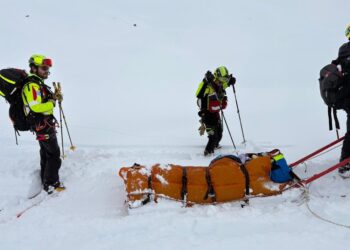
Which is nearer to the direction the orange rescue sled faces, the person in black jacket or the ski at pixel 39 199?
the person in black jacket

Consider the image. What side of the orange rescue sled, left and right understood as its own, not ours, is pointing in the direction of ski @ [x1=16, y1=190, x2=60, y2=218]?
back

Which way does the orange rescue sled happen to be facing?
to the viewer's right

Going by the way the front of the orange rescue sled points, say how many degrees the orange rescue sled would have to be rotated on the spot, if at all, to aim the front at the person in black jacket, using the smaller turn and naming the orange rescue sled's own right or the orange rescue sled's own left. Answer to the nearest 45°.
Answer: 0° — it already faces them
